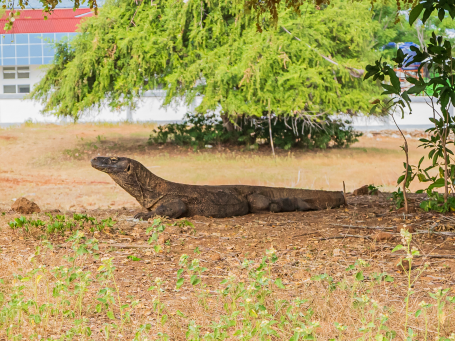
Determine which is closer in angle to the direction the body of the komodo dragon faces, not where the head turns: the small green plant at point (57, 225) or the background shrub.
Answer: the small green plant

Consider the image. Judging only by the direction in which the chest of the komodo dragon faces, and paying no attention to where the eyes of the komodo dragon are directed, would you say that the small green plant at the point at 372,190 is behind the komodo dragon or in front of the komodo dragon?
behind

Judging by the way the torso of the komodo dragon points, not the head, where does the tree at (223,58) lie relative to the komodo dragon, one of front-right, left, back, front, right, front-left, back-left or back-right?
right

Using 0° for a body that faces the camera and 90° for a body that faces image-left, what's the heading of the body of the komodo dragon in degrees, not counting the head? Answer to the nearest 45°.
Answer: approximately 90°

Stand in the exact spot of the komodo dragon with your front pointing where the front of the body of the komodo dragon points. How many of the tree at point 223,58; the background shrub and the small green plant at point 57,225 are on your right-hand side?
2

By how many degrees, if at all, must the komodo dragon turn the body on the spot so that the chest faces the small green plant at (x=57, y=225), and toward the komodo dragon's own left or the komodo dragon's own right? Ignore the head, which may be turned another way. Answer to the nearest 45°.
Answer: approximately 45° to the komodo dragon's own left

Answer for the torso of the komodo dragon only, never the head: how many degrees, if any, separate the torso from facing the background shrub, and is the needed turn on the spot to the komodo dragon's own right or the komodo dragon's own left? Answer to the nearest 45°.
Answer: approximately 90° to the komodo dragon's own right

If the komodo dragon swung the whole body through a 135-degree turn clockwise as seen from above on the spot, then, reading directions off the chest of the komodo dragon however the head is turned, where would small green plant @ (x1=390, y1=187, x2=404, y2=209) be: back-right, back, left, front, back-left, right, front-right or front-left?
front-right
